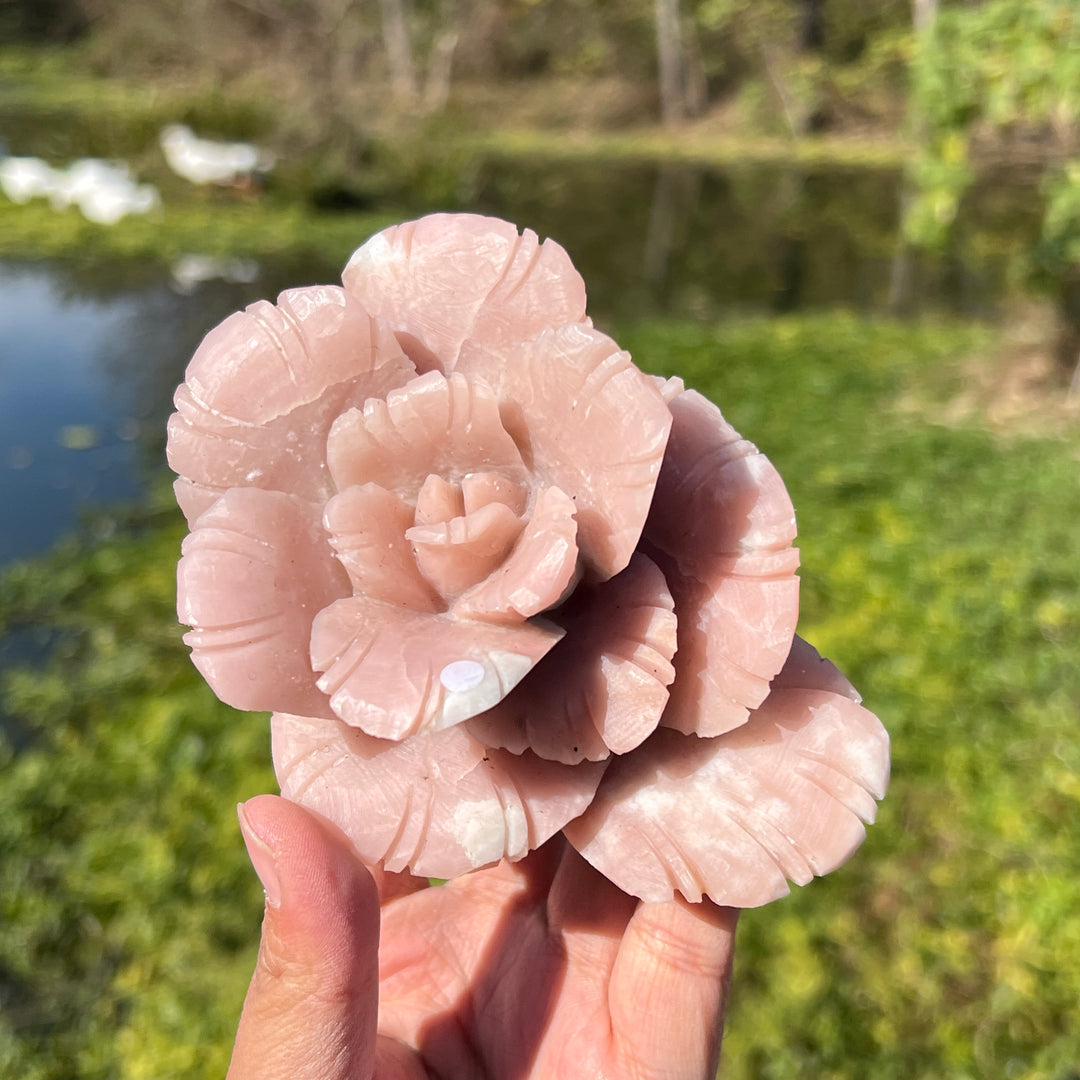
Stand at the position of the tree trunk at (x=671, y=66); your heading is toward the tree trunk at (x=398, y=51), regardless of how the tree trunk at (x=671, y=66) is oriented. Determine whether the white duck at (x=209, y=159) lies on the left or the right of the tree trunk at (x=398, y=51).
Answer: left

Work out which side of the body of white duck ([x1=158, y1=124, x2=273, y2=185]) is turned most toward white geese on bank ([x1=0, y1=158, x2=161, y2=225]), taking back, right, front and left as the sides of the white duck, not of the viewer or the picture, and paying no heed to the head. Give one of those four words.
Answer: front

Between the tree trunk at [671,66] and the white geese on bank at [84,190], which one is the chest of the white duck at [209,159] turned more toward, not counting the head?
the white geese on bank

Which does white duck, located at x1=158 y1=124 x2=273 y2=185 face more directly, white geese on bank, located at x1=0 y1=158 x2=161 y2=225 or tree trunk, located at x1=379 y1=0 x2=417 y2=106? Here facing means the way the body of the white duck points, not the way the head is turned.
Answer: the white geese on bank

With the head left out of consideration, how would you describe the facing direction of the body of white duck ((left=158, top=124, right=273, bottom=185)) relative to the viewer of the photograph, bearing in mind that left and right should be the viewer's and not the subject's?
facing to the left of the viewer

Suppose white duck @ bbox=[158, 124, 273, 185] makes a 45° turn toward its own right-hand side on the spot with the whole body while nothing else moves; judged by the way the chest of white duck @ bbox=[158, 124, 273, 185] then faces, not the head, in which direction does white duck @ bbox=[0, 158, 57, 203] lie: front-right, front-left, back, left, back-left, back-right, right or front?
front-left

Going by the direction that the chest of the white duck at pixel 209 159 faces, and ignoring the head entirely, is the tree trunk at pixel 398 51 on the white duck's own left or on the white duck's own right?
on the white duck's own right

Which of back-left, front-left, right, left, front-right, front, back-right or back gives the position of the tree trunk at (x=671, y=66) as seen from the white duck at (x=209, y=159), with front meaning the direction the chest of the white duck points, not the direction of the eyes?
back-right
